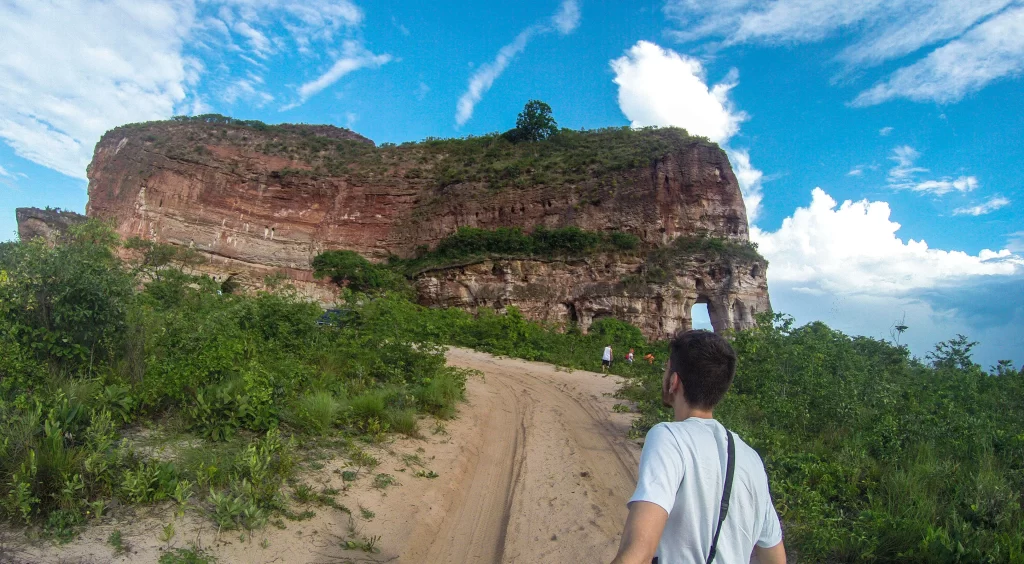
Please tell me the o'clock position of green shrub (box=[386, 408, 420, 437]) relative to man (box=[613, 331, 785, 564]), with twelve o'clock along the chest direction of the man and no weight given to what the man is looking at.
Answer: The green shrub is roughly at 12 o'clock from the man.

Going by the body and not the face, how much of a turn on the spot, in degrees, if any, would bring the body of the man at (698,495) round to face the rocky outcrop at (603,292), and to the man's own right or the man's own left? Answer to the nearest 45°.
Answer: approximately 45° to the man's own right

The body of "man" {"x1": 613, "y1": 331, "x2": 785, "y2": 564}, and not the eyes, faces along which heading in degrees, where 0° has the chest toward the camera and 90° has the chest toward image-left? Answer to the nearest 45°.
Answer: approximately 135°

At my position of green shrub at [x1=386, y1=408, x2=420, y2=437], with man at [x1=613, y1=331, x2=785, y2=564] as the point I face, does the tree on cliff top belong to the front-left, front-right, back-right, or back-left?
back-left

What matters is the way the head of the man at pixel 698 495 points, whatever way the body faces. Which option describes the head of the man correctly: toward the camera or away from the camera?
away from the camera

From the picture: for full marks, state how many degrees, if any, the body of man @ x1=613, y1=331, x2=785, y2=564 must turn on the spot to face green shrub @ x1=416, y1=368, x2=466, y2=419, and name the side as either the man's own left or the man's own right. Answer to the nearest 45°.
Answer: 0° — they already face it
